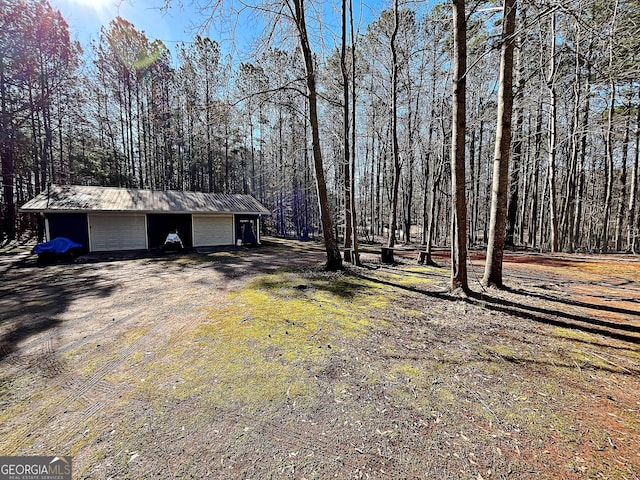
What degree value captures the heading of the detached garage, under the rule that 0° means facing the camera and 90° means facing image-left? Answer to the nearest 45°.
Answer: approximately 0°
